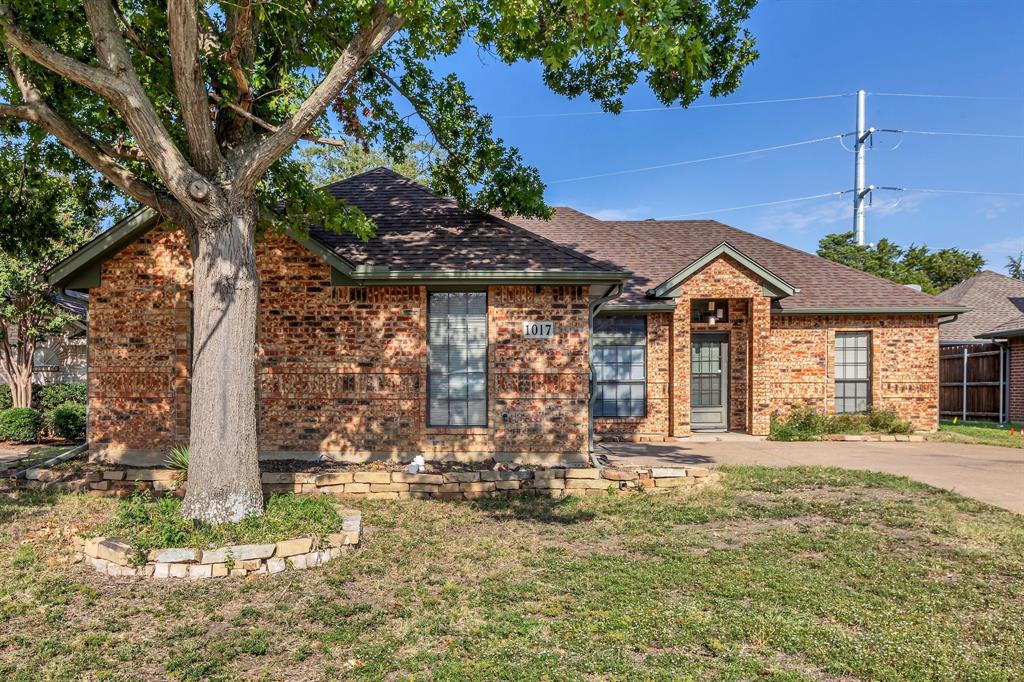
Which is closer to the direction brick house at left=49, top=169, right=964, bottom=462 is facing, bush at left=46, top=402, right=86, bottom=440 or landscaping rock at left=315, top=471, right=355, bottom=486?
the landscaping rock

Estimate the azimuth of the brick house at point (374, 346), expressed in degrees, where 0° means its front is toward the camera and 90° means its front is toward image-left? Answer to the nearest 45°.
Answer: approximately 0°

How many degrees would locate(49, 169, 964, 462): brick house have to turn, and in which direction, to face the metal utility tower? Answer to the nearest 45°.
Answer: approximately 135° to its left

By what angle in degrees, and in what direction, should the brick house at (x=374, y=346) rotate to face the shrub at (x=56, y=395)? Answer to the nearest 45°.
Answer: approximately 135° to its right

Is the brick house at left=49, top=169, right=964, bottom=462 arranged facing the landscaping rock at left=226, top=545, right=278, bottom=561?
yes

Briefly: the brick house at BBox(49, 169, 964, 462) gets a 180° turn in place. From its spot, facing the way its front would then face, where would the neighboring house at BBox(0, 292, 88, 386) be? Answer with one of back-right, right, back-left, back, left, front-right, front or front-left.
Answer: front-left

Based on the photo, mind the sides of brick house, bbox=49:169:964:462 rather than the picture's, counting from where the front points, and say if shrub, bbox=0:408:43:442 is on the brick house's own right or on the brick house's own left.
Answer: on the brick house's own right

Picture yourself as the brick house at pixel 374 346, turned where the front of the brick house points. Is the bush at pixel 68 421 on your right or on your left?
on your right
